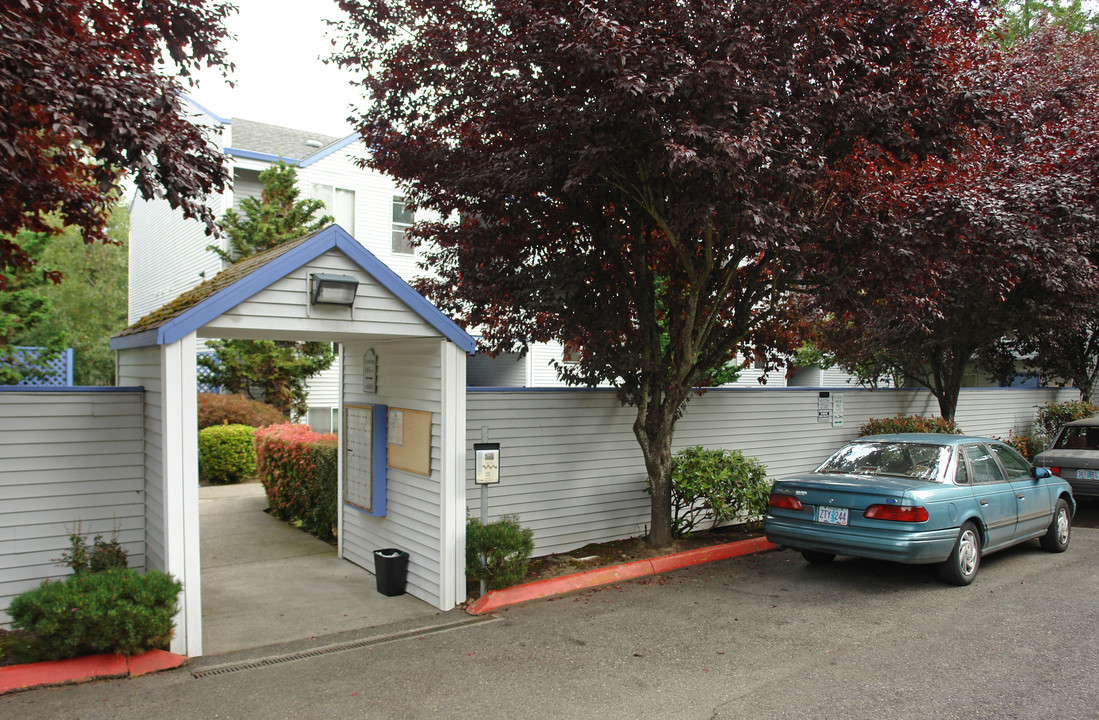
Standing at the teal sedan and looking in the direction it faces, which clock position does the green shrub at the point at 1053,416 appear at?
The green shrub is roughly at 11 o'clock from the teal sedan.

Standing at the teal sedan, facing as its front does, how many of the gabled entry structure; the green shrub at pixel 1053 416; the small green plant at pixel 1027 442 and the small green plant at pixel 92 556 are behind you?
2

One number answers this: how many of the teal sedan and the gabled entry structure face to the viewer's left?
0

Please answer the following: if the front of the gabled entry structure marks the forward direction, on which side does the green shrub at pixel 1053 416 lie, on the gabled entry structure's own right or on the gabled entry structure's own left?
on the gabled entry structure's own left

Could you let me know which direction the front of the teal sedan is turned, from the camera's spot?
facing away from the viewer and to the right of the viewer

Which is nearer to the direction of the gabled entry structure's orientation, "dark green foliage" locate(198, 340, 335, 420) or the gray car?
the gray car

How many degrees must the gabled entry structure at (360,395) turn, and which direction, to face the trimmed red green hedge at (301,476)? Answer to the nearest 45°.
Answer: approximately 135° to its left

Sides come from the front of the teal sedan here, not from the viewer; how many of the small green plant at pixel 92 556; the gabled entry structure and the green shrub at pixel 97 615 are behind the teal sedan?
3

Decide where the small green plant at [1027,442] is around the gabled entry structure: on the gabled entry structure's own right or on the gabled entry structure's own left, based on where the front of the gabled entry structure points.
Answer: on the gabled entry structure's own left
